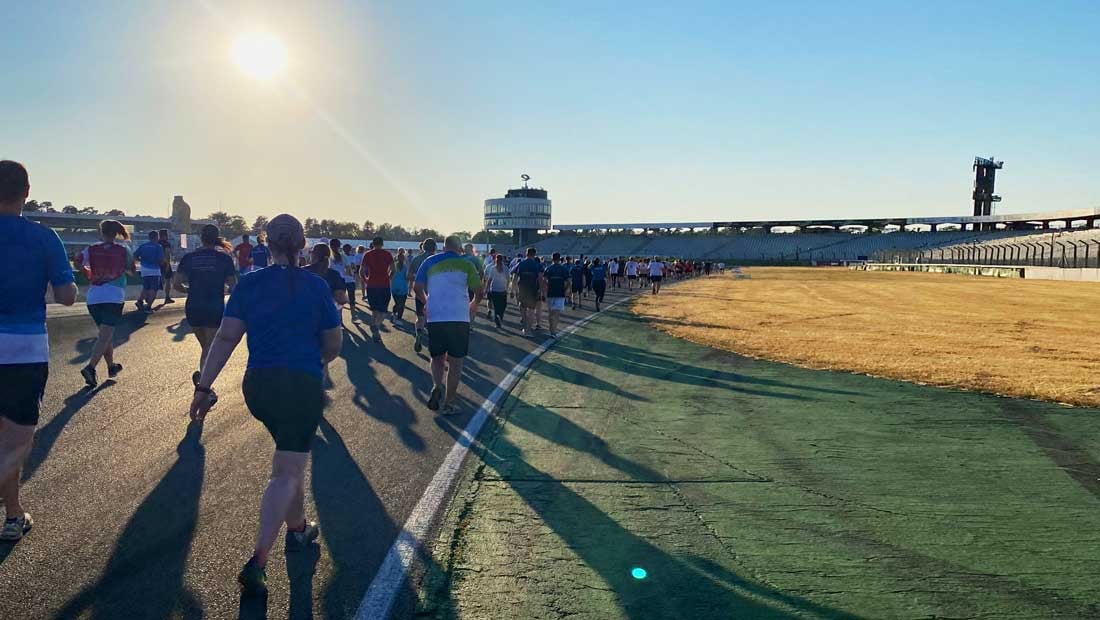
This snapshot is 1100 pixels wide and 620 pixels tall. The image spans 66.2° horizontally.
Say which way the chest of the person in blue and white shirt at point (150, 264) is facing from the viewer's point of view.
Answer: away from the camera

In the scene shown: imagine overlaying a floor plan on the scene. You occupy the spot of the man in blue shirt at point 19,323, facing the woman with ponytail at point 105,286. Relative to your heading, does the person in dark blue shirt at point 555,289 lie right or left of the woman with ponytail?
right

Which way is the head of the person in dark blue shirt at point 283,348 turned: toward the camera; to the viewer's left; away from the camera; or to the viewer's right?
away from the camera

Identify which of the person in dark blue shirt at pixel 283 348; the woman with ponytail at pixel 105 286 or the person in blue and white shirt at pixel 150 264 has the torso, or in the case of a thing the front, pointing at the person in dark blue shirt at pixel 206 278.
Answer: the person in dark blue shirt at pixel 283 348

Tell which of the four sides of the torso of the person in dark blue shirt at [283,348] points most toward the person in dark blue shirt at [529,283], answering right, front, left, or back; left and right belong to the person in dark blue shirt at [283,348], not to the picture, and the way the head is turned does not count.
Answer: front

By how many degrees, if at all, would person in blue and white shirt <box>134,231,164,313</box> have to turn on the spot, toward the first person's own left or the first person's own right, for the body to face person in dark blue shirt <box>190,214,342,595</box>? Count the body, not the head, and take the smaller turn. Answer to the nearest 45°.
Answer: approximately 180°

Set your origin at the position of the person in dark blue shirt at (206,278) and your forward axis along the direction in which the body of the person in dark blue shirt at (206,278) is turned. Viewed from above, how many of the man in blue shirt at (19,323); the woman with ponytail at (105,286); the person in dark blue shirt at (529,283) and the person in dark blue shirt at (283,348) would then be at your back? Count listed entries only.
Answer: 2

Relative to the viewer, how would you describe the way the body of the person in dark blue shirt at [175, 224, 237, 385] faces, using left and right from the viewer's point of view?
facing away from the viewer

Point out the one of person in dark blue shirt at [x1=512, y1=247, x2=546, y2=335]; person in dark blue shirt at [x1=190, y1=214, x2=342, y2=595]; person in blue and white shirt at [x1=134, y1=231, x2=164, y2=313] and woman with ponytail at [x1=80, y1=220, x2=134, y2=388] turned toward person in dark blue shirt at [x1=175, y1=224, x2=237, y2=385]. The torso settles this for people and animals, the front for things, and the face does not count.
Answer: person in dark blue shirt at [x1=190, y1=214, x2=342, y2=595]

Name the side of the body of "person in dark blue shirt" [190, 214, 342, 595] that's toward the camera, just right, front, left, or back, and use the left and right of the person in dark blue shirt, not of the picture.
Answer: back

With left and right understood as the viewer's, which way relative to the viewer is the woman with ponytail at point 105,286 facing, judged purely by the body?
facing away from the viewer and to the right of the viewer

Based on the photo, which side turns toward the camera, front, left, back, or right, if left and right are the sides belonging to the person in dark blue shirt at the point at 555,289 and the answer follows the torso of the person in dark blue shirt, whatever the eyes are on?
back

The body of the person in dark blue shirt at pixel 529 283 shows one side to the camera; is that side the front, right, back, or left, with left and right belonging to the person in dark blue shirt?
back

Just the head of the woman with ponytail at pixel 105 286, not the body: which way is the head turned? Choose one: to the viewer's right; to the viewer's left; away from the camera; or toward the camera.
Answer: away from the camera
